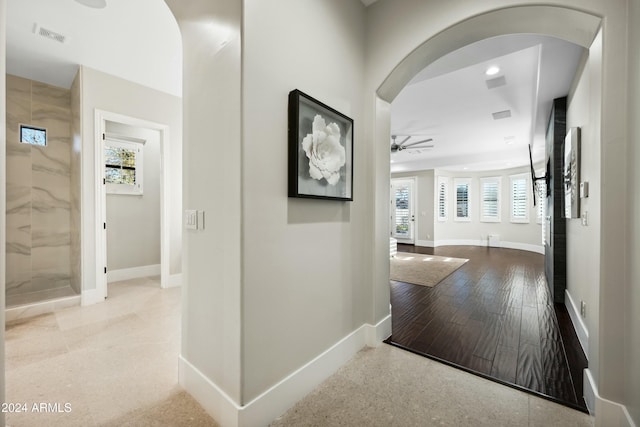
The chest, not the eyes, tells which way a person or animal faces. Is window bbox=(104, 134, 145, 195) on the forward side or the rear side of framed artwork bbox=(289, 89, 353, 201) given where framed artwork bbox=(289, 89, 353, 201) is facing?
on the rear side

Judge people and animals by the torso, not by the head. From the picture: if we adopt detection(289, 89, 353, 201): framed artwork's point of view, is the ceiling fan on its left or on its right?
on its left

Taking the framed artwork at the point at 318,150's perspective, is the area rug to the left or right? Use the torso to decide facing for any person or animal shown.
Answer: on its left

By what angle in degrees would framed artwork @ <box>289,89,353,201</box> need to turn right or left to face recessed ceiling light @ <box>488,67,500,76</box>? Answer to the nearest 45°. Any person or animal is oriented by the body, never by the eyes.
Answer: approximately 90° to its left

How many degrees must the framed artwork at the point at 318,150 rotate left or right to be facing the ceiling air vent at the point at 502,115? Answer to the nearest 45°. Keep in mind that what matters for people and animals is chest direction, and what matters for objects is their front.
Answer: approximately 90° to its left

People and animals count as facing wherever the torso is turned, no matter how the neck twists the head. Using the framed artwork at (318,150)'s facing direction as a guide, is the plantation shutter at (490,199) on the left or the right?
on its left

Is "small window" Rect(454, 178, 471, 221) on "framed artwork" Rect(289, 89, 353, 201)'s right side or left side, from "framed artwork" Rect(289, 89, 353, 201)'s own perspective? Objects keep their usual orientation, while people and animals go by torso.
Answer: on its left
